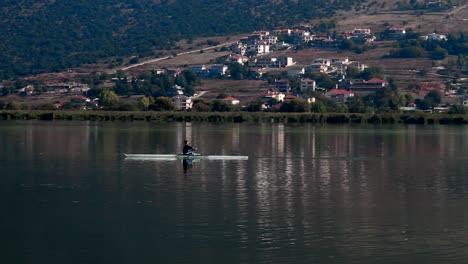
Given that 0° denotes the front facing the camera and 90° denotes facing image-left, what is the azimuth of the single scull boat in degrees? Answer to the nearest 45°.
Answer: approximately 90°
